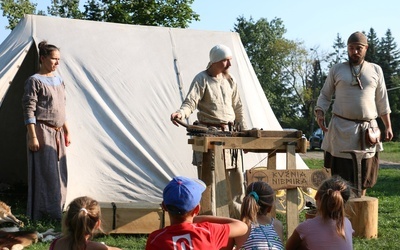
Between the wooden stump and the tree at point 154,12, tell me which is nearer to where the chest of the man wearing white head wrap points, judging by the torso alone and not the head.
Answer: the wooden stump

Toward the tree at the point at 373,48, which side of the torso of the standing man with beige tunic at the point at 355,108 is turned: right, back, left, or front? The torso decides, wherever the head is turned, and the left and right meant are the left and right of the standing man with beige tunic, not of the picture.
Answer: back

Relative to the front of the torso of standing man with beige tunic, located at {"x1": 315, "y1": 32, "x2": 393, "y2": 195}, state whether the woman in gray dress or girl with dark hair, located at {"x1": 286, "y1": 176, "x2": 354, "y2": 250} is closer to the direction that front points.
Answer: the girl with dark hair

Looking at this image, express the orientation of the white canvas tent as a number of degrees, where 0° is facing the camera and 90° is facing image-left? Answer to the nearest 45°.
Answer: approximately 45°

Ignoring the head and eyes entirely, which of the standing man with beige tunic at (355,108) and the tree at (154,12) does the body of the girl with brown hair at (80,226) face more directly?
the tree

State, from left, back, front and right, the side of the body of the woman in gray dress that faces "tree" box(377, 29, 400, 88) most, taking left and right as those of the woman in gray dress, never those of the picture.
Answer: left

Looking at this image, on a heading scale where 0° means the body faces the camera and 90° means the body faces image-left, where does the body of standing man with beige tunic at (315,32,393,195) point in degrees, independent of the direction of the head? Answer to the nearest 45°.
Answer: approximately 0°

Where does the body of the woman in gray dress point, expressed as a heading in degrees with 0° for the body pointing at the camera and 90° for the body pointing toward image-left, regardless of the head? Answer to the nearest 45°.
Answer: approximately 315°
